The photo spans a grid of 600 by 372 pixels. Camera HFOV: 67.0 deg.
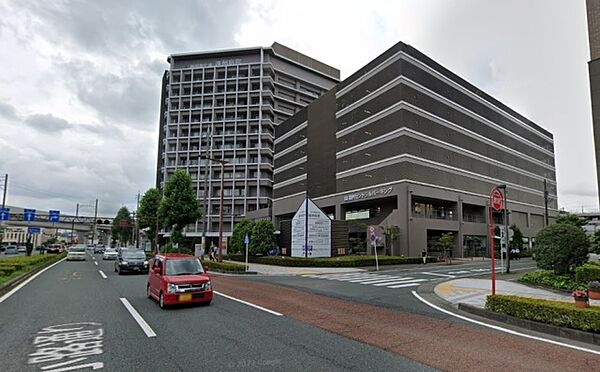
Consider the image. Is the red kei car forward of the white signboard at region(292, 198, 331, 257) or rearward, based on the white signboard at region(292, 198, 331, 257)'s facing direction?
forward

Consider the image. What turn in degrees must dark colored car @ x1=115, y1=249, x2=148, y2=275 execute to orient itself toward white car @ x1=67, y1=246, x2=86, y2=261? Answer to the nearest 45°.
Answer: approximately 180°

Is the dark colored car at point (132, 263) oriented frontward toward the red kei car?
yes

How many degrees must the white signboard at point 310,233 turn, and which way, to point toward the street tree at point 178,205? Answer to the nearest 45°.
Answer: approximately 135° to its right

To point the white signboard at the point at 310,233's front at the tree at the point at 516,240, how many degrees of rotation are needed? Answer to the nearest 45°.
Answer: approximately 135° to its left

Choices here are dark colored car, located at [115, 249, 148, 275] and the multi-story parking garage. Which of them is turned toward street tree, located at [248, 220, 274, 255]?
the multi-story parking garage

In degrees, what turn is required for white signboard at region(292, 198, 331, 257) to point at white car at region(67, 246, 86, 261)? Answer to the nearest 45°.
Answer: approximately 90° to its right
